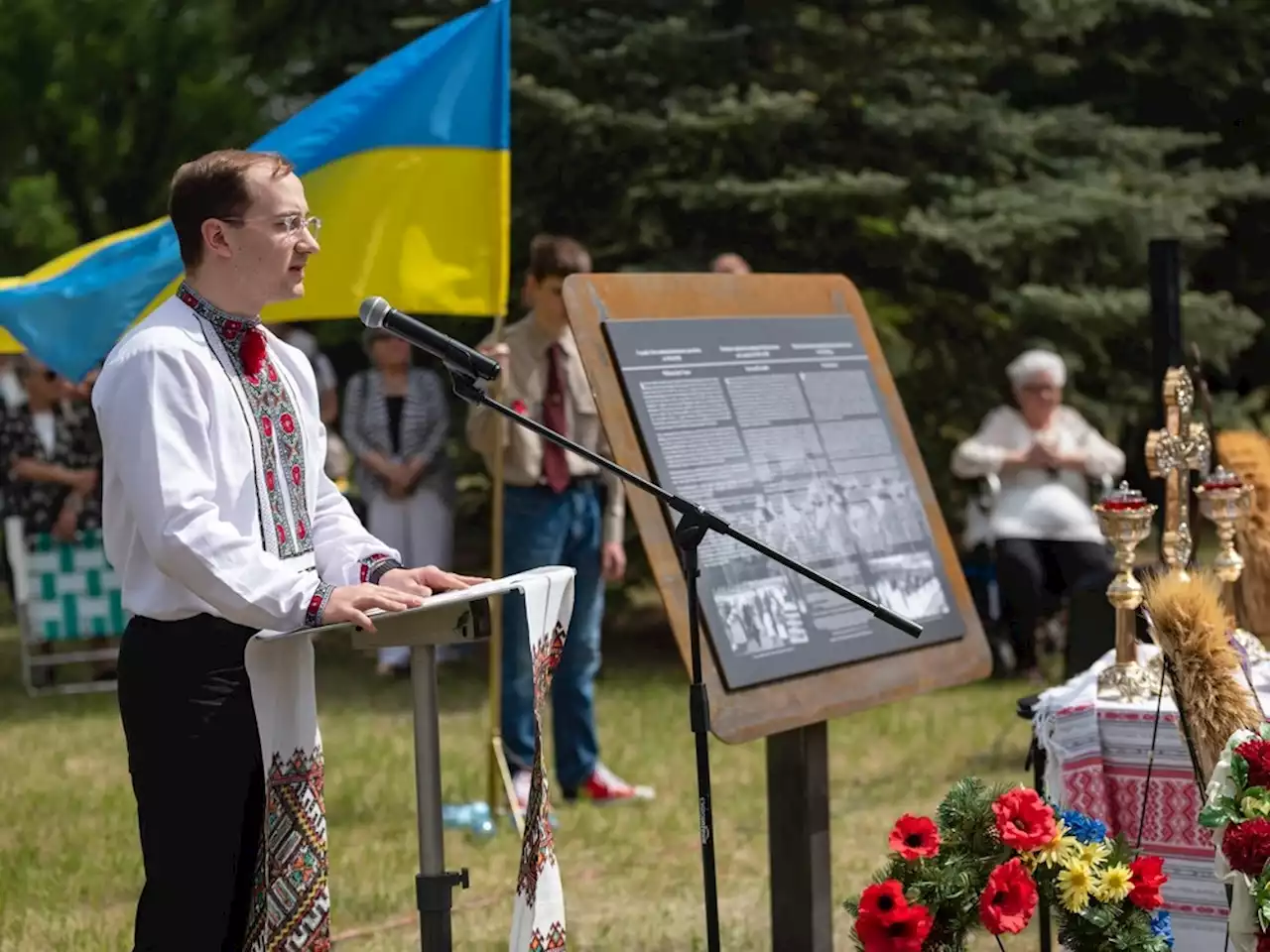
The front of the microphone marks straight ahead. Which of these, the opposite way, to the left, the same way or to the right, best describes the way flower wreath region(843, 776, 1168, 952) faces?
to the left

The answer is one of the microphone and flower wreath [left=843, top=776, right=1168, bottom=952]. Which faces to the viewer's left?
the microphone

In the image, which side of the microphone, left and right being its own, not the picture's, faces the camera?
left

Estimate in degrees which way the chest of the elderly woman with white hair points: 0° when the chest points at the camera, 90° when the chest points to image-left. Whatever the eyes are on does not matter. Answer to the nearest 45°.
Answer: approximately 0°

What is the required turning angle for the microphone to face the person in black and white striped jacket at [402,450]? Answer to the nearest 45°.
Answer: approximately 90° to its right

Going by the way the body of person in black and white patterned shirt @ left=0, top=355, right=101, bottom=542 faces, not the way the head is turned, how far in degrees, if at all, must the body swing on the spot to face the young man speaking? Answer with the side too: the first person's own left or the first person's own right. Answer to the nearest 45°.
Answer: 0° — they already face them

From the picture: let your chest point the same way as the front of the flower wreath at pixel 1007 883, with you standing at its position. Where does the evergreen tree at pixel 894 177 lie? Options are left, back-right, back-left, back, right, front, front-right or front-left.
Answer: back
